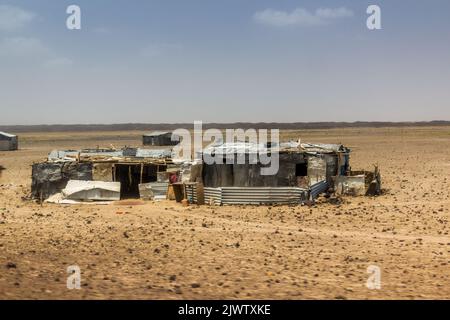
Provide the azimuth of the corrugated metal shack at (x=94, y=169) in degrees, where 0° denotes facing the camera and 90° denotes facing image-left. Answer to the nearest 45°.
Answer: approximately 0°

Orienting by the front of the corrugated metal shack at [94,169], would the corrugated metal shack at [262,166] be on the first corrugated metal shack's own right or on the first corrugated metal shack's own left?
on the first corrugated metal shack's own left
